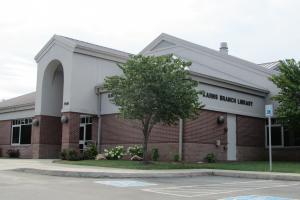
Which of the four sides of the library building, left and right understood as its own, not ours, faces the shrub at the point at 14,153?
right

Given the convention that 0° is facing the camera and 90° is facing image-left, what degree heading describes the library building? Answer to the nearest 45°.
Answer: approximately 45°
